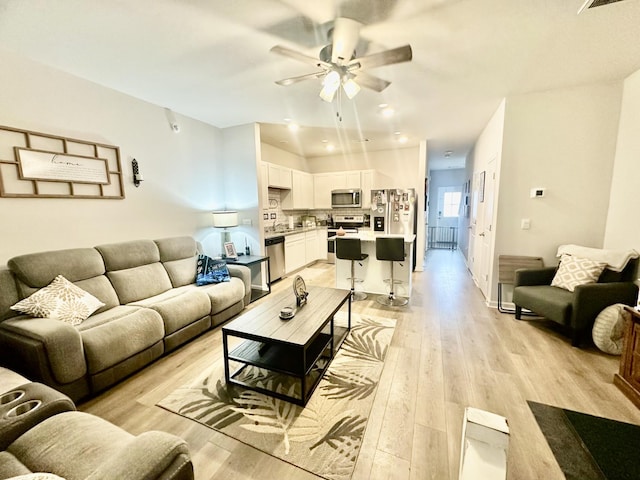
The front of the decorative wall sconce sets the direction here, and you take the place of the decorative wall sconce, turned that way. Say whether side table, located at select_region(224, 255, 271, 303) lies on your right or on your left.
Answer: on your left

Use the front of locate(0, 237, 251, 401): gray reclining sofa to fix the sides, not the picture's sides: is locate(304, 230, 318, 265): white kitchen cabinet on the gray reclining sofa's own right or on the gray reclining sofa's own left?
on the gray reclining sofa's own left

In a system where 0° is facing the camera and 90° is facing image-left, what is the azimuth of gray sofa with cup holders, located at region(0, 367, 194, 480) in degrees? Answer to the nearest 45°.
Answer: approximately 225°

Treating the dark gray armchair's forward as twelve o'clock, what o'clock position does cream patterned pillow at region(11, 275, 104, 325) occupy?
The cream patterned pillow is roughly at 12 o'clock from the dark gray armchair.

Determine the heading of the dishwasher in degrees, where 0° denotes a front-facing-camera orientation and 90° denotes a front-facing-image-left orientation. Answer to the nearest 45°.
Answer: approximately 315°

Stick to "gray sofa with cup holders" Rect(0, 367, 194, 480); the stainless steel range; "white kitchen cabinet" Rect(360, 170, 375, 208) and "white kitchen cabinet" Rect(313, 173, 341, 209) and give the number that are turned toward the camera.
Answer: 3

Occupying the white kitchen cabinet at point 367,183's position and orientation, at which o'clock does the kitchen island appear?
The kitchen island is roughly at 12 o'clock from the white kitchen cabinet.

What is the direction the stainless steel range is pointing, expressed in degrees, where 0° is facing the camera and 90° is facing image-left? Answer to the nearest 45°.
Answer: approximately 0°

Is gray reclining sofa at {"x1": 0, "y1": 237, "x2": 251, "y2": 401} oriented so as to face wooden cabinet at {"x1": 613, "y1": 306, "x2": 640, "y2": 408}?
yes

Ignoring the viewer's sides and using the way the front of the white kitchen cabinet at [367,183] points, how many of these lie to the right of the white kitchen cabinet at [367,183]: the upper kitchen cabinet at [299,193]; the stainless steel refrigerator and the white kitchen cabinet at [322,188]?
2

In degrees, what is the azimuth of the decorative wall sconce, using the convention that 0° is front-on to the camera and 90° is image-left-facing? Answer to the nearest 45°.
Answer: approximately 315°

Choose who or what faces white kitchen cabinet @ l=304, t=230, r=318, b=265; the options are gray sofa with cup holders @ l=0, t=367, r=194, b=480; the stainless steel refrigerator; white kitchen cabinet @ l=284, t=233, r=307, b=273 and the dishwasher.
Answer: the gray sofa with cup holders

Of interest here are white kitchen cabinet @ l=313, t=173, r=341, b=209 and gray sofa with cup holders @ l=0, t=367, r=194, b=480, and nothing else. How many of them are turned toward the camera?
1
